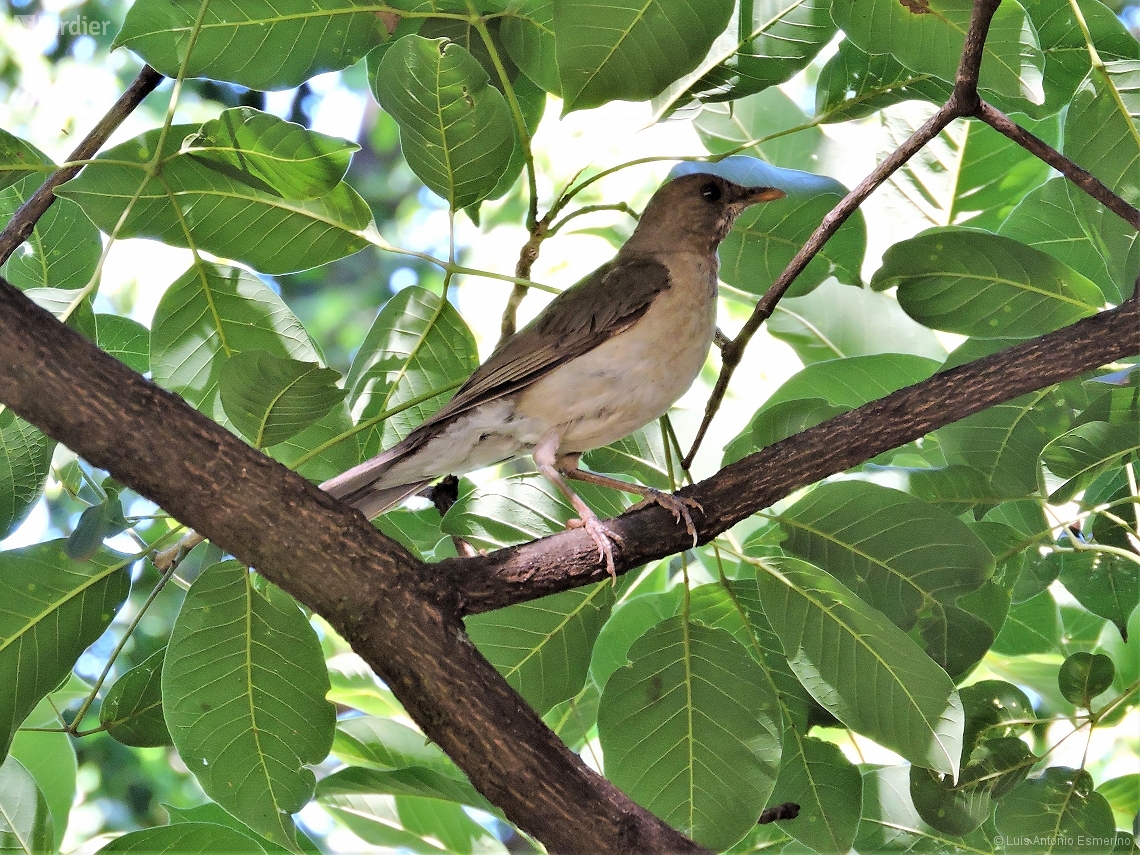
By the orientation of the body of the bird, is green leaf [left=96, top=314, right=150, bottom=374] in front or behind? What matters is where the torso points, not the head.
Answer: behind

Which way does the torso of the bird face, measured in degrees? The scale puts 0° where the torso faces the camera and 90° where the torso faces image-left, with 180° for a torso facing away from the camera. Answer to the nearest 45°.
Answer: approximately 270°

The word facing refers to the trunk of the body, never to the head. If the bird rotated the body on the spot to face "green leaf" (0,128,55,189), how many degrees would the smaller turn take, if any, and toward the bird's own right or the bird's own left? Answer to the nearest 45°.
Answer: approximately 135° to the bird's own right

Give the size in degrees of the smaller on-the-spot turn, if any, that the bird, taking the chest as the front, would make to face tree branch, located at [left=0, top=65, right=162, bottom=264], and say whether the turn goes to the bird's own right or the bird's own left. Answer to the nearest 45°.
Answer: approximately 135° to the bird's own right
